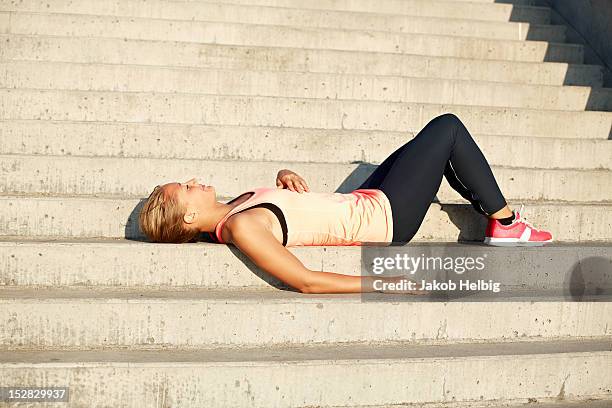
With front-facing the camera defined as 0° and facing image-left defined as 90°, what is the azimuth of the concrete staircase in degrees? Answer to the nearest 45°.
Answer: approximately 0°
